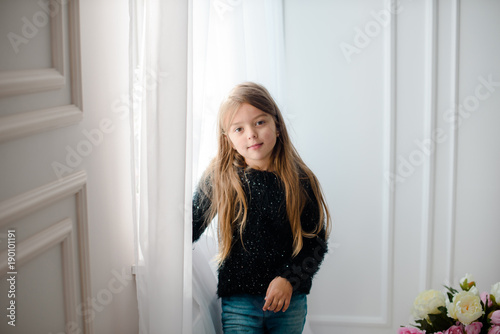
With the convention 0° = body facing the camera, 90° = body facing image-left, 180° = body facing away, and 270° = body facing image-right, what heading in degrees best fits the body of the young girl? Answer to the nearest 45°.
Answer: approximately 0°
